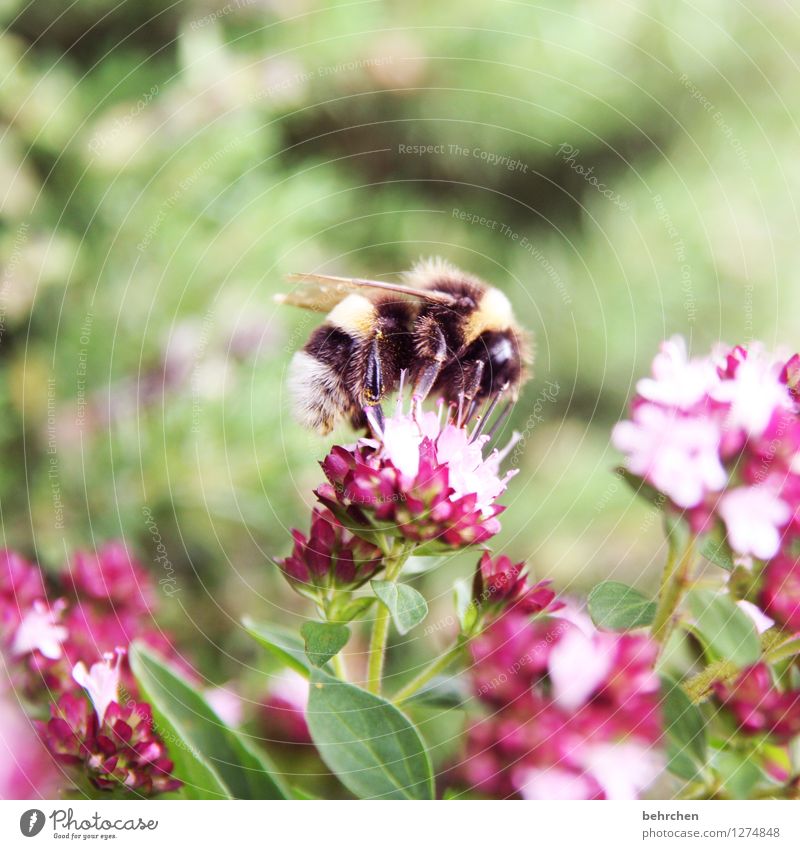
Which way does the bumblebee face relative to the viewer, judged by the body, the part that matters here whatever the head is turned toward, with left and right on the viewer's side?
facing to the right of the viewer
